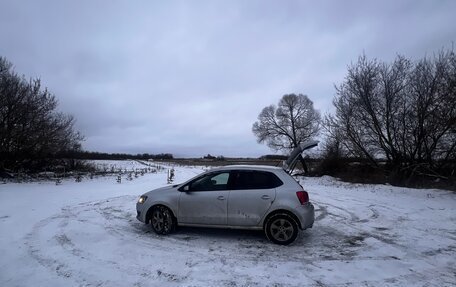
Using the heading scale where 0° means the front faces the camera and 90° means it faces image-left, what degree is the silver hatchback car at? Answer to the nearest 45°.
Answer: approximately 90°

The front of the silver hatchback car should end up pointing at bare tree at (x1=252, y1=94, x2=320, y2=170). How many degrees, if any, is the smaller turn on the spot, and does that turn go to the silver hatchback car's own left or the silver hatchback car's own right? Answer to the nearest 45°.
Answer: approximately 90° to the silver hatchback car's own right
